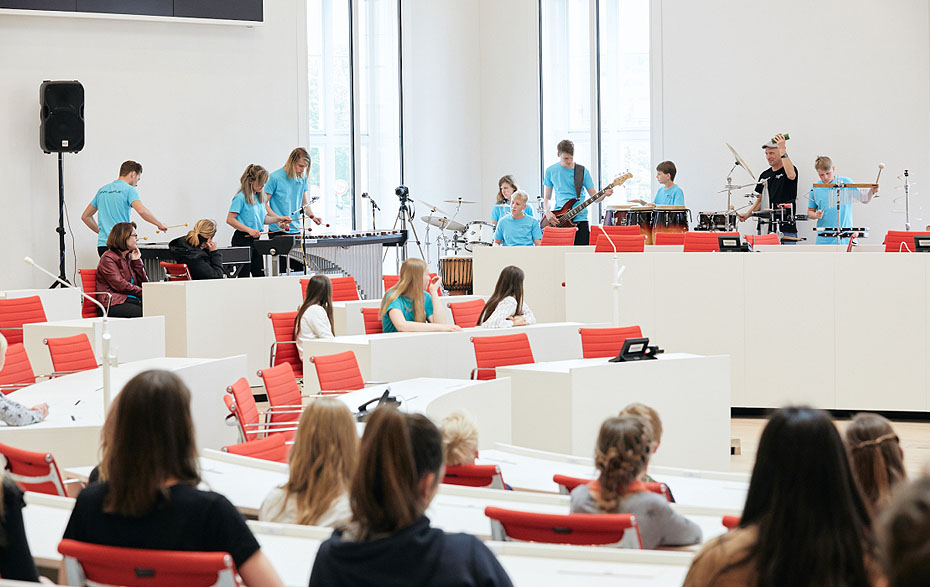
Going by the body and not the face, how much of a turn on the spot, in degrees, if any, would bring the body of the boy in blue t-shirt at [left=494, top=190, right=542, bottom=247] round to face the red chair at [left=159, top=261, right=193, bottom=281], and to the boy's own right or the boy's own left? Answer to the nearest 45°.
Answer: approximately 45° to the boy's own right

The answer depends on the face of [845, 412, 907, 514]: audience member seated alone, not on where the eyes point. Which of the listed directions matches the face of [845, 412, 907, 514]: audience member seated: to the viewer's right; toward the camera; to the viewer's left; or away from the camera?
away from the camera

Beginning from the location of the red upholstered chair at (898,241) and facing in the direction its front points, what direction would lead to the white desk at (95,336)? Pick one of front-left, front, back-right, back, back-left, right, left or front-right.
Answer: front-right

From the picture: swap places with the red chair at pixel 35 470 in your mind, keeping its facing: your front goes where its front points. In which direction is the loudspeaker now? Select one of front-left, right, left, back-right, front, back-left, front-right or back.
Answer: front-left

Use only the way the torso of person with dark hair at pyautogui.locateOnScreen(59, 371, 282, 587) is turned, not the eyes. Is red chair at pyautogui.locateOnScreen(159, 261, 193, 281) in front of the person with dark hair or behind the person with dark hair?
in front

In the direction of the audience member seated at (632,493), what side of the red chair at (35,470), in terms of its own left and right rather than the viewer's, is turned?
right

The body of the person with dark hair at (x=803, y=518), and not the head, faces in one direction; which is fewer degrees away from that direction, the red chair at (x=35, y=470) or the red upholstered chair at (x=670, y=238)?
the red upholstered chair

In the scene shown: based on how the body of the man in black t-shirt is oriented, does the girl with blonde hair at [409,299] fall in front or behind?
in front

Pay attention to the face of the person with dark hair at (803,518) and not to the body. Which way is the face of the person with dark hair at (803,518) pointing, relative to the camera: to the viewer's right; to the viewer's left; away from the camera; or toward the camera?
away from the camera

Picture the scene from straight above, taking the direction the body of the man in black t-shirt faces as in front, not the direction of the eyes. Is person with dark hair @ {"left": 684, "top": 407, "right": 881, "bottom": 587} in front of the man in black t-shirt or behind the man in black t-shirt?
in front

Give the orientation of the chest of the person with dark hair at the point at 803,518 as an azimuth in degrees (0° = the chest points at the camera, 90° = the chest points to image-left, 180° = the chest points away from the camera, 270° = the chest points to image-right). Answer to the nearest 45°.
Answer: approximately 180°

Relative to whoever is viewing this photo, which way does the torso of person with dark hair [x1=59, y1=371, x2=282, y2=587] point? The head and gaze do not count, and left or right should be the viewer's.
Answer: facing away from the viewer

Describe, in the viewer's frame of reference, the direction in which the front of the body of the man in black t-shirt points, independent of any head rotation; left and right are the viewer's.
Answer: facing the viewer and to the left of the viewer

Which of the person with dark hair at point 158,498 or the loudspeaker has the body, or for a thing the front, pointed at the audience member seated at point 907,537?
the loudspeaker
